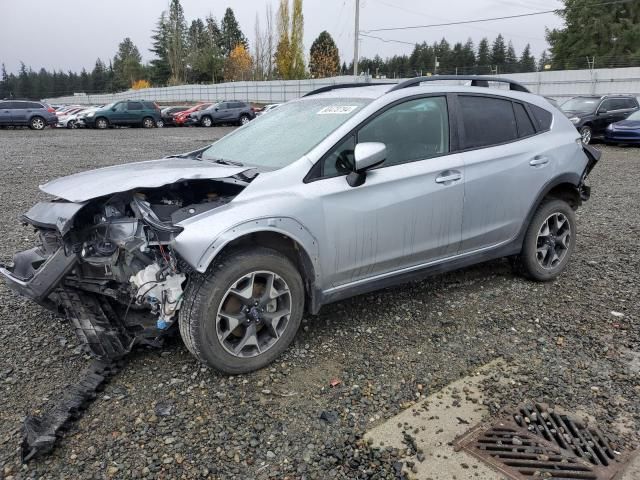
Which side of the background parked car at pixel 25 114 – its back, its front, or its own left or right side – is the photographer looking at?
left

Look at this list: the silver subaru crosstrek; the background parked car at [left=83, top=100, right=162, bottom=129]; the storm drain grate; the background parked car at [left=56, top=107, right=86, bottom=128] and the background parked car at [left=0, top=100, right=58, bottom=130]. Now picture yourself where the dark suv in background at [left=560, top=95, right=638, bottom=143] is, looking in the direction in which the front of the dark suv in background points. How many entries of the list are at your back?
0

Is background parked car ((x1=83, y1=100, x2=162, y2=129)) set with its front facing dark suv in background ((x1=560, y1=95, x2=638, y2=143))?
no

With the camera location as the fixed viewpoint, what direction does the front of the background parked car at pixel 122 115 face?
facing to the left of the viewer

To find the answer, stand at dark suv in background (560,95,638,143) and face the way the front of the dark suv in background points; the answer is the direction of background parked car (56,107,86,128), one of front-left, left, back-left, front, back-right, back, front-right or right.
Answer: front-right

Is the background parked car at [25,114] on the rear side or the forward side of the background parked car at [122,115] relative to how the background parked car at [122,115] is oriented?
on the forward side

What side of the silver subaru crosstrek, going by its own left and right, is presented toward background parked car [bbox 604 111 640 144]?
back

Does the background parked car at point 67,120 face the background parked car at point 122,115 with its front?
no

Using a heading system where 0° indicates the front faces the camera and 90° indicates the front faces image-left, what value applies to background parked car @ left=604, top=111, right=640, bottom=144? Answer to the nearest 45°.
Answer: approximately 45°

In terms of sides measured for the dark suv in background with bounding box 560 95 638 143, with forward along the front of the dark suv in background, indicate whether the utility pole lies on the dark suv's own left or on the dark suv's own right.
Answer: on the dark suv's own right

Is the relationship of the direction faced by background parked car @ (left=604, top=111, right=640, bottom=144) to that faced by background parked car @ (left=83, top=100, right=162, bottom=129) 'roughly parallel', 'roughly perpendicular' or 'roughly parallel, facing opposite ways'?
roughly parallel

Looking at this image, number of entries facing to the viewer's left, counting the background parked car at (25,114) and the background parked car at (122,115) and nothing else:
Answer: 2

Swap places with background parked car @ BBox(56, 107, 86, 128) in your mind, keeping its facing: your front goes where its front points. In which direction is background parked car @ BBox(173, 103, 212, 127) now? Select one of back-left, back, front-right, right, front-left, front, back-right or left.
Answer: back-left

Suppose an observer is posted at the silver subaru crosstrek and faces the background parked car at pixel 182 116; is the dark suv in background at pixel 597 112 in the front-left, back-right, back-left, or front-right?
front-right

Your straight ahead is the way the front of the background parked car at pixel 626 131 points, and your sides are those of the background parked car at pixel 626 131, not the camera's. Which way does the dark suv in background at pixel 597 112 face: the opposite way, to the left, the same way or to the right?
the same way

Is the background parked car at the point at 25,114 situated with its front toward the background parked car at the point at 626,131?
no

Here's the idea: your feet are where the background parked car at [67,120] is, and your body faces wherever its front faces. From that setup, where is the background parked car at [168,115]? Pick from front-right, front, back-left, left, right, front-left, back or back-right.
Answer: back-left

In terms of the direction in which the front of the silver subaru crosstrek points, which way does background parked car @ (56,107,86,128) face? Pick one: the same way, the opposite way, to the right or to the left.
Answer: the same way

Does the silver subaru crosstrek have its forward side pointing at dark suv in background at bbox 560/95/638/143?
no

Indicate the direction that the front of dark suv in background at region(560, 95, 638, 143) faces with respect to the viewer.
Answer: facing the viewer and to the left of the viewer

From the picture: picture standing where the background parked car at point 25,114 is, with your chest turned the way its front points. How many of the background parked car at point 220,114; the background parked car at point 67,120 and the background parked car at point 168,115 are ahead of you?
0
